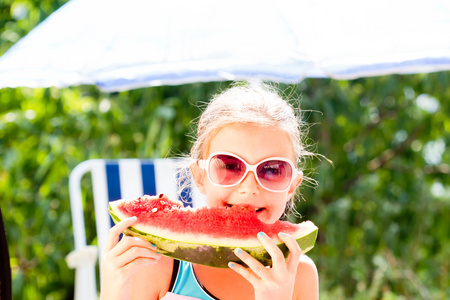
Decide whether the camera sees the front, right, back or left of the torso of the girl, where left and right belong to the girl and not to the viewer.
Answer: front

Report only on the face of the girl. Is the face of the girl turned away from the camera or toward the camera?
toward the camera
